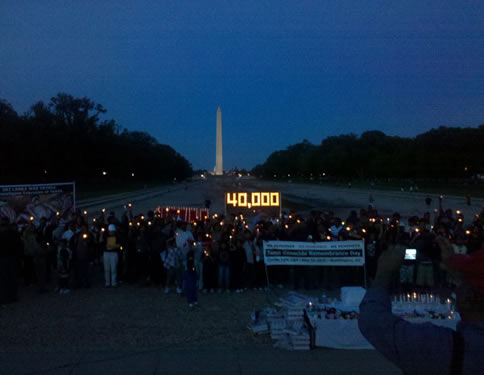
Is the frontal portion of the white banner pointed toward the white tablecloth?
yes

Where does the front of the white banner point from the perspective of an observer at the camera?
facing the viewer

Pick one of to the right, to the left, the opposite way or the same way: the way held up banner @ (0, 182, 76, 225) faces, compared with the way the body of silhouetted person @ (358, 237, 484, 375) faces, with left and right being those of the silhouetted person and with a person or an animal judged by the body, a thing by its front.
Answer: the opposite way

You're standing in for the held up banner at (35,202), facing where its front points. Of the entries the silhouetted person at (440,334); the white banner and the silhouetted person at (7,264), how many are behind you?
0

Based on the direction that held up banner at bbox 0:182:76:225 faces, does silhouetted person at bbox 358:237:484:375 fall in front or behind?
in front

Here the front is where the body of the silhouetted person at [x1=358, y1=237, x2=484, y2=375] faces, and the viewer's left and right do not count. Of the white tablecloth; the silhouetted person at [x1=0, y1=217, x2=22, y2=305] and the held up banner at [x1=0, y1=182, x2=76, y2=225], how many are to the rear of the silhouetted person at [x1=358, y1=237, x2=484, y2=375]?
0

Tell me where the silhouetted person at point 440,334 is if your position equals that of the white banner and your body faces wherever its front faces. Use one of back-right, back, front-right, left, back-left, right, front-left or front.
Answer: front

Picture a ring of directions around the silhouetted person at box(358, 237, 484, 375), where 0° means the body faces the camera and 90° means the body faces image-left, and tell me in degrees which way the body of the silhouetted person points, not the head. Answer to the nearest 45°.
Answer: approximately 135°

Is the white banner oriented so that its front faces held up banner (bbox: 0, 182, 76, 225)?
no

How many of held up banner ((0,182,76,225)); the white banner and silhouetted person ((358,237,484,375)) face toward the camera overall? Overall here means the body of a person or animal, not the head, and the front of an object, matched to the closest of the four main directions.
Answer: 2

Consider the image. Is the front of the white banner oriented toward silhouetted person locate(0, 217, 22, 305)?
no

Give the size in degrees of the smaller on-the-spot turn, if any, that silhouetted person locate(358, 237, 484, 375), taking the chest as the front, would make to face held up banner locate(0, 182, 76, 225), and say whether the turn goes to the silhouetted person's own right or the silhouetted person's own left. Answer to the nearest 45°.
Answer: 0° — they already face it

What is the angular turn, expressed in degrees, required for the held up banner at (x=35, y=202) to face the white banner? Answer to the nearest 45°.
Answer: approximately 45° to its left

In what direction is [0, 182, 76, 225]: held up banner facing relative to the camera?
toward the camera
